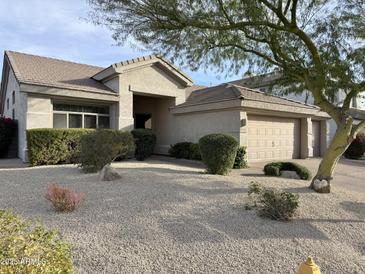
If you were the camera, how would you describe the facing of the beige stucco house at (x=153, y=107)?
facing the viewer and to the right of the viewer

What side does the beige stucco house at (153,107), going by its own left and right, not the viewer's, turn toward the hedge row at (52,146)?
right

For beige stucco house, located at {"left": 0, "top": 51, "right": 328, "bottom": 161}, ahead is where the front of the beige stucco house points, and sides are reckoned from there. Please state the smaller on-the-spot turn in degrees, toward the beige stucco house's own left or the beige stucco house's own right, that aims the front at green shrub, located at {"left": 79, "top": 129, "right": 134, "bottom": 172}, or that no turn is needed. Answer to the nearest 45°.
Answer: approximately 45° to the beige stucco house's own right

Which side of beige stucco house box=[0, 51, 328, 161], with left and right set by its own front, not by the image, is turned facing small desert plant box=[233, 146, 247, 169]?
front

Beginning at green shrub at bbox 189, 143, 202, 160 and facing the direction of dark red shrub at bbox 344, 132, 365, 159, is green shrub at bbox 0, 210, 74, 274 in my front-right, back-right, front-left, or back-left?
back-right

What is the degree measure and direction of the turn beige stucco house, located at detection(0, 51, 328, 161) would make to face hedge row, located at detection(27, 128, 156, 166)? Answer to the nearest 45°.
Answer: approximately 90° to its right

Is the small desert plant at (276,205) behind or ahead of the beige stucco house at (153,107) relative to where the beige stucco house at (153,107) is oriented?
ahead

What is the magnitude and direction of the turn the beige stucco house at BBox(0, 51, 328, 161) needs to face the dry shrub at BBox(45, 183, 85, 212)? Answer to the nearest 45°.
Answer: approximately 45° to its right

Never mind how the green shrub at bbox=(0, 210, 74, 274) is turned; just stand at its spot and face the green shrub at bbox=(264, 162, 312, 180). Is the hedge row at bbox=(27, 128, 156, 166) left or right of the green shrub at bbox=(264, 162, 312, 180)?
left

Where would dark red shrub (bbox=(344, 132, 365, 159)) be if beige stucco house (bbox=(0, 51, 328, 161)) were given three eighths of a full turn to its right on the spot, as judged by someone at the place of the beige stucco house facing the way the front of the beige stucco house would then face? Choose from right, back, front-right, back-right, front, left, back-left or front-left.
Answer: back

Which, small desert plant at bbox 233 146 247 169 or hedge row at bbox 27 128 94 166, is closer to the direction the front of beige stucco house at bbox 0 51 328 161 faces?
the small desert plant
